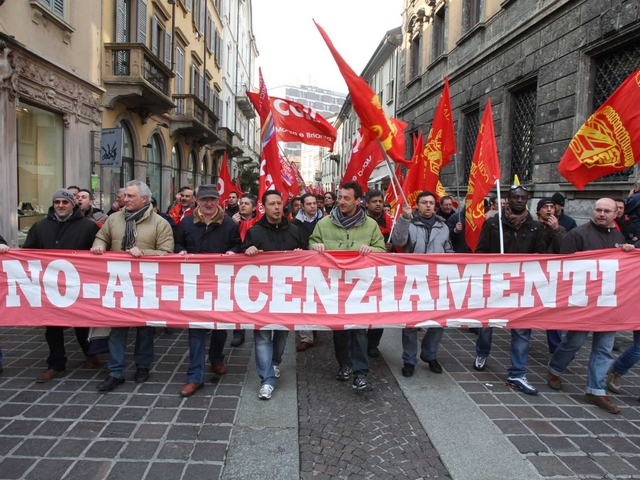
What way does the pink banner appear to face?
toward the camera

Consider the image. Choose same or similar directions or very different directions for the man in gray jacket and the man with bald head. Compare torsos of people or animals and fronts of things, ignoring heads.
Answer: same or similar directions

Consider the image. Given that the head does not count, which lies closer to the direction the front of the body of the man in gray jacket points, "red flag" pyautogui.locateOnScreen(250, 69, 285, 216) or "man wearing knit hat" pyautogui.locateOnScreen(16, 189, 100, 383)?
the man wearing knit hat

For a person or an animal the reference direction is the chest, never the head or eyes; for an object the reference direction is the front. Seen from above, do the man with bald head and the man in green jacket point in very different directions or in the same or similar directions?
same or similar directions

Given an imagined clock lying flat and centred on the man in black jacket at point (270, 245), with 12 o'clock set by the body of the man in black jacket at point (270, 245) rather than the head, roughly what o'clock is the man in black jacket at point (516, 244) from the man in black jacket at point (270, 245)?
the man in black jacket at point (516, 244) is roughly at 9 o'clock from the man in black jacket at point (270, 245).

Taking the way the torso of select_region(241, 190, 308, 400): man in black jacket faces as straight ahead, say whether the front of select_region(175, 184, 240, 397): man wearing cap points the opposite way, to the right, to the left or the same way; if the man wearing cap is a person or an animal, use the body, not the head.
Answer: the same way

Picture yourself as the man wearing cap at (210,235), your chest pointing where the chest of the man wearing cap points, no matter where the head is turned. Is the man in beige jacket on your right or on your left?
on your right

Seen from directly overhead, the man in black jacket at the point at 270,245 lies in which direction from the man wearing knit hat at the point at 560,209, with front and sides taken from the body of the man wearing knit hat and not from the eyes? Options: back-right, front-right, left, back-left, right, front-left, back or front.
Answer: front

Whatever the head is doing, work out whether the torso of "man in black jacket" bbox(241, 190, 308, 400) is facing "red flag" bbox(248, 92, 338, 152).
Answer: no

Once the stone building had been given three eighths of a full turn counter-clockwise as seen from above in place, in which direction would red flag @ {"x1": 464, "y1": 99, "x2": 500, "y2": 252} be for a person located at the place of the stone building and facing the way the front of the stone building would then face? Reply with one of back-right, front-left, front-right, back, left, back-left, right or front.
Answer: right

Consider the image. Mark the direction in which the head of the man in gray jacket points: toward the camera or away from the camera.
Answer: toward the camera

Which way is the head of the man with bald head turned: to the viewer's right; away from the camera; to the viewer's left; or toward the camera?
toward the camera

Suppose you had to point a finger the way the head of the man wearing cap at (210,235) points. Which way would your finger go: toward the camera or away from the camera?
toward the camera

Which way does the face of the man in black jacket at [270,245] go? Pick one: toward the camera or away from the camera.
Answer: toward the camera

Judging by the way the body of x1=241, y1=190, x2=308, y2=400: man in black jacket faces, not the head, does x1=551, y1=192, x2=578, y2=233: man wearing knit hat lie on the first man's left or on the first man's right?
on the first man's left

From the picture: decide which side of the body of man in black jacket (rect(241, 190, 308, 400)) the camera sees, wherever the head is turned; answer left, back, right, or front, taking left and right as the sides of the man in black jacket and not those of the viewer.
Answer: front

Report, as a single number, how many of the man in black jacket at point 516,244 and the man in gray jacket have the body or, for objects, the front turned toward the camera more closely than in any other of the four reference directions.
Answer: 2

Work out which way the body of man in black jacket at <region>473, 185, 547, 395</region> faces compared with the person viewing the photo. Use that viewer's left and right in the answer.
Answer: facing the viewer
